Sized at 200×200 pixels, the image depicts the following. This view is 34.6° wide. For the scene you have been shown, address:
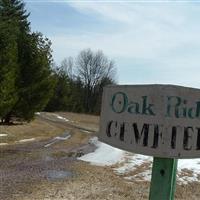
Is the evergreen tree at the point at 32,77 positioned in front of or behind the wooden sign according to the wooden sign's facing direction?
behind

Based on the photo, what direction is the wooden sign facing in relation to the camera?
toward the camera

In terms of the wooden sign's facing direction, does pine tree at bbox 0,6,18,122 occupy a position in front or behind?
behind

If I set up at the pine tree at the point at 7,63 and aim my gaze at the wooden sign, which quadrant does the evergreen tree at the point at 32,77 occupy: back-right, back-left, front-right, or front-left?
back-left
